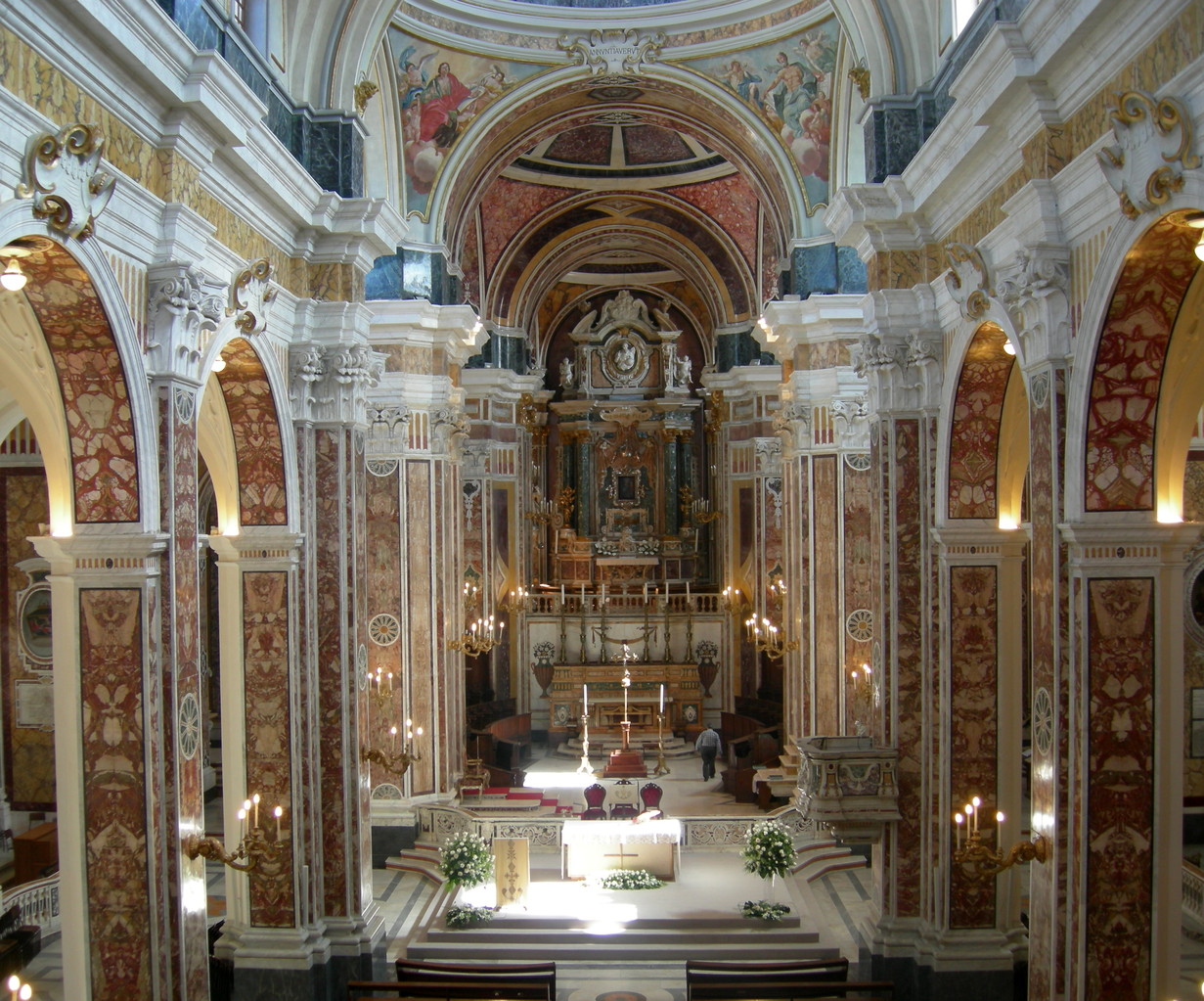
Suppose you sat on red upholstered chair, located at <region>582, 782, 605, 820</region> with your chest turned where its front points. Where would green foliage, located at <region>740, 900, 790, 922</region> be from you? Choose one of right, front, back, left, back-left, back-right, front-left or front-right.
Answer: front-left

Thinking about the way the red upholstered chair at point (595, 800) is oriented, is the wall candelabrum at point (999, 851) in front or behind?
in front

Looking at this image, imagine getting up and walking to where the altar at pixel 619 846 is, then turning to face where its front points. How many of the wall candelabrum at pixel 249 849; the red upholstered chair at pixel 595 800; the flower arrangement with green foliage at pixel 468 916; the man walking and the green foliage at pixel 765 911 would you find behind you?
2

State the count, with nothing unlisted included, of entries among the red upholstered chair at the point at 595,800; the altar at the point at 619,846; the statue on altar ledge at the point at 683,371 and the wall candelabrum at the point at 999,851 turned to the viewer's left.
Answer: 1

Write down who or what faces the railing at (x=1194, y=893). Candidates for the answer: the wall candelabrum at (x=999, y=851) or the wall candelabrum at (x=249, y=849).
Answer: the wall candelabrum at (x=249, y=849)

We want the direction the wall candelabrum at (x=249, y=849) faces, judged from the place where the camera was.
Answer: facing to the right of the viewer

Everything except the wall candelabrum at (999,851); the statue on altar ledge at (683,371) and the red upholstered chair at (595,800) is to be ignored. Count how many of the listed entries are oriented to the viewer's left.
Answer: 1

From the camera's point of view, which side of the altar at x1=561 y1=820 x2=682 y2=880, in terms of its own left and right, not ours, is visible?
front

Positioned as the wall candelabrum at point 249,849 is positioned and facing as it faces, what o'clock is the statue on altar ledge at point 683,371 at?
The statue on altar ledge is roughly at 10 o'clock from the wall candelabrum.

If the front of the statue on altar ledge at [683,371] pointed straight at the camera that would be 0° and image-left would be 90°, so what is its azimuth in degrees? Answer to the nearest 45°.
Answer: approximately 0°

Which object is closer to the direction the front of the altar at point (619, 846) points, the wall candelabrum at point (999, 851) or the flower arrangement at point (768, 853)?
the wall candelabrum

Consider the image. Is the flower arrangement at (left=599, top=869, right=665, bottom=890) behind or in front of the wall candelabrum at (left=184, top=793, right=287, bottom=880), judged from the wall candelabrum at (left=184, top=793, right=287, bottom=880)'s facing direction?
in front

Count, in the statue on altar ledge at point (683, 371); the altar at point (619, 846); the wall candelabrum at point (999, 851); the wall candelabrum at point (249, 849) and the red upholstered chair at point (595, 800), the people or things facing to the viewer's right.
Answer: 1

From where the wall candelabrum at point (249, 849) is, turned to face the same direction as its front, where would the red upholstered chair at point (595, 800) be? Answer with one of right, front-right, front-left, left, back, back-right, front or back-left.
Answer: front-left

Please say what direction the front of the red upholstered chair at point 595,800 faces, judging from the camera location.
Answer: facing the viewer

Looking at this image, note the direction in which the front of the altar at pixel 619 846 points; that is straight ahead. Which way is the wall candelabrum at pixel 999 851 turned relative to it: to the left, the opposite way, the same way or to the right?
to the right

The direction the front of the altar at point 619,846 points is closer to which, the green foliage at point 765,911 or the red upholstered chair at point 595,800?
the green foliage

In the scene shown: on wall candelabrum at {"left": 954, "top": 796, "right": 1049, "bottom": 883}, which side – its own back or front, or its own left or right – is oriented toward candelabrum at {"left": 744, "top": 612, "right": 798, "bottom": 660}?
right
